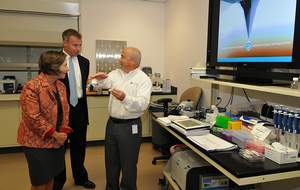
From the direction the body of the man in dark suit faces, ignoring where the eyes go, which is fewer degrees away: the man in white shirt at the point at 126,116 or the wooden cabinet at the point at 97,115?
the man in white shirt

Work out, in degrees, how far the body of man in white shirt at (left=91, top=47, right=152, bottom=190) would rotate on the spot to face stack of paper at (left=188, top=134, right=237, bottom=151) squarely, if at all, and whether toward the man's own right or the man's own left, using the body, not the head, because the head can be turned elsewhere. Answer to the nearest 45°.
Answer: approximately 90° to the man's own left

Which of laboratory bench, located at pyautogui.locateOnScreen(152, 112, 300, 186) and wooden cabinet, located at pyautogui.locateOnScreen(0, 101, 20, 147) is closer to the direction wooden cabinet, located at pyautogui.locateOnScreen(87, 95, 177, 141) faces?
the laboratory bench

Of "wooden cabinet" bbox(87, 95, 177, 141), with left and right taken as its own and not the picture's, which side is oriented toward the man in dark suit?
front

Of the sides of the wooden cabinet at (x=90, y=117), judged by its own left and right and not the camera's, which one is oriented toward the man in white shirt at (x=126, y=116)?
front

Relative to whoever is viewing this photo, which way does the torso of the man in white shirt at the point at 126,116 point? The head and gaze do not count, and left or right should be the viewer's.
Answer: facing the viewer and to the left of the viewer

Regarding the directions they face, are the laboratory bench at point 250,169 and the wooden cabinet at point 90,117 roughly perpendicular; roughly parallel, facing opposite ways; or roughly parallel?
roughly perpendicular

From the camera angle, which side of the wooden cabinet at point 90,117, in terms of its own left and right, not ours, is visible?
front

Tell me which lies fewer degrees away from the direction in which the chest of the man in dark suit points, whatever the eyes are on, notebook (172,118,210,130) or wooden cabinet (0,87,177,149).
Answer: the notebook

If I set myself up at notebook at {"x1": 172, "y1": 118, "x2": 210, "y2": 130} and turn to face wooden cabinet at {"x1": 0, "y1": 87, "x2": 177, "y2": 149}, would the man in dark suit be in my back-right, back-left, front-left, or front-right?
front-left

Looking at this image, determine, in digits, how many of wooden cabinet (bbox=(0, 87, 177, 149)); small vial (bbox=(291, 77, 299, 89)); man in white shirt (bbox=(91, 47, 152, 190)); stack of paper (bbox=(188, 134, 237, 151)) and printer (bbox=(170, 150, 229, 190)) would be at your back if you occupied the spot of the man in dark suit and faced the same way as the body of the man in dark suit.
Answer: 1
